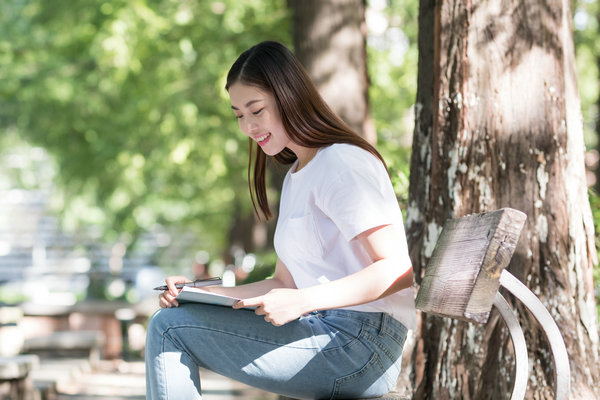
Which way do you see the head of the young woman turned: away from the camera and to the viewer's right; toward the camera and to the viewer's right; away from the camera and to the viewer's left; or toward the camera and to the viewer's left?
toward the camera and to the viewer's left

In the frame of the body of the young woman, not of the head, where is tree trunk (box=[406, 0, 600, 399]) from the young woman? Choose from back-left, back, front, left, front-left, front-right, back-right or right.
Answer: back-right

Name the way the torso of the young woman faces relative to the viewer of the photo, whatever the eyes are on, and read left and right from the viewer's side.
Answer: facing to the left of the viewer

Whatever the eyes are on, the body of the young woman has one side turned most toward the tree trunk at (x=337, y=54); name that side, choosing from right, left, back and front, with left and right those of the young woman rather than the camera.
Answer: right
